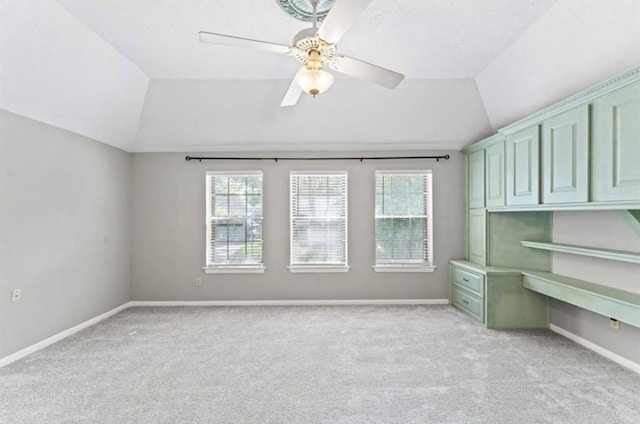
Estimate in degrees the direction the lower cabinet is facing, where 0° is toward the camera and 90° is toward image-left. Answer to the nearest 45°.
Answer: approximately 45°

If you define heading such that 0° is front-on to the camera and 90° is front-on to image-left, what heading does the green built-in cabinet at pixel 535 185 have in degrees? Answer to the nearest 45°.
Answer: approximately 45°

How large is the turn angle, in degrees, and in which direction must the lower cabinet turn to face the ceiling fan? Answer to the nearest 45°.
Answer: approximately 45° to its left

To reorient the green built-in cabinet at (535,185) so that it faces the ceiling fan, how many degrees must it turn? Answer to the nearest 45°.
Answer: approximately 45° to its left
